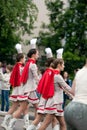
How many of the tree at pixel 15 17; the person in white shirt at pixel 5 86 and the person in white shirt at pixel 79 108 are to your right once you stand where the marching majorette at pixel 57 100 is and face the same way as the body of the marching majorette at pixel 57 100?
1

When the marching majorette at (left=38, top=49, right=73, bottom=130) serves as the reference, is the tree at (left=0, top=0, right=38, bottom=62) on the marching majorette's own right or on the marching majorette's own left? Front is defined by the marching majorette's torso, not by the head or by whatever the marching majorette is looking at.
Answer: on the marching majorette's own left

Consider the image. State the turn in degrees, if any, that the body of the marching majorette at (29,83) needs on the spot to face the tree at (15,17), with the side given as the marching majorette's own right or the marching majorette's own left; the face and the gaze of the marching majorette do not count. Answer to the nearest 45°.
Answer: approximately 90° to the marching majorette's own left

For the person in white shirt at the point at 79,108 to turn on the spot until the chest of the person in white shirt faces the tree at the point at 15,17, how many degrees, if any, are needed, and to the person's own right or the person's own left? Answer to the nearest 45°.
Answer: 0° — they already face it

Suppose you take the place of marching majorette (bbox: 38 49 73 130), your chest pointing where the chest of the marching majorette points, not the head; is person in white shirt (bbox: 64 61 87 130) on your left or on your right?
on your right

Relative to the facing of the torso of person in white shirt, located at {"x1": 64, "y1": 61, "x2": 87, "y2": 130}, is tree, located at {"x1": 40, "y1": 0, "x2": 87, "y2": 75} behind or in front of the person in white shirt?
in front

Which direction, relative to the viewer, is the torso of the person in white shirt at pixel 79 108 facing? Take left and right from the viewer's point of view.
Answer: facing away from the viewer

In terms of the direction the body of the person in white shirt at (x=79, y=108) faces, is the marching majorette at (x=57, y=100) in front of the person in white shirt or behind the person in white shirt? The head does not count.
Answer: in front
